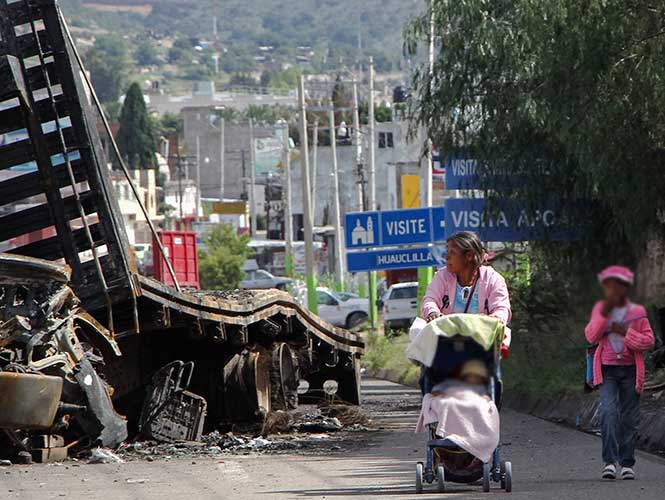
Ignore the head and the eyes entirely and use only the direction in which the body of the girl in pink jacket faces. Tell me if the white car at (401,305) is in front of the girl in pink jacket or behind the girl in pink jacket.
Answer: behind

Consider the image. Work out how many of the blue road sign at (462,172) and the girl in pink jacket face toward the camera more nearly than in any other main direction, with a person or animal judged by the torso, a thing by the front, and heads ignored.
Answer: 2

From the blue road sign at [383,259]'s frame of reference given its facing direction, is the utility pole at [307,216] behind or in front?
behind

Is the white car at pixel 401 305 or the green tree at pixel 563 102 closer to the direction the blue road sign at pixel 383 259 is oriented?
the green tree

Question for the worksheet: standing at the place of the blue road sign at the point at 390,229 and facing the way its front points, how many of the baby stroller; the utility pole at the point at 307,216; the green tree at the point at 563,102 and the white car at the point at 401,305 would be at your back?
2
